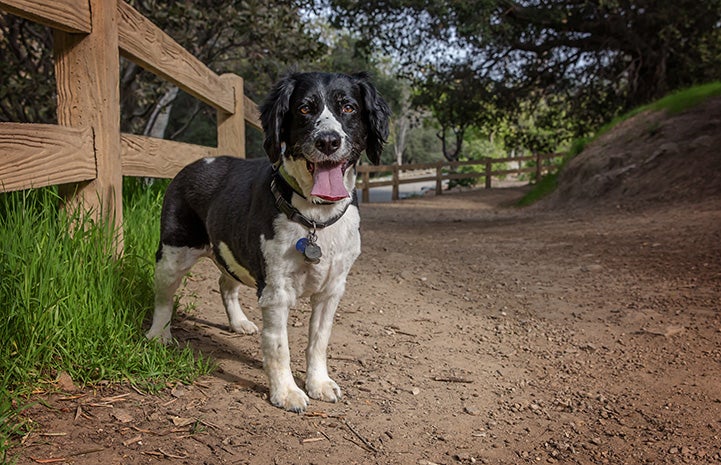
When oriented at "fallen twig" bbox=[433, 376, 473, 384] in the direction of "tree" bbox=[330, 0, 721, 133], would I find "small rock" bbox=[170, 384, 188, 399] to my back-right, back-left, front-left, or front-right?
back-left

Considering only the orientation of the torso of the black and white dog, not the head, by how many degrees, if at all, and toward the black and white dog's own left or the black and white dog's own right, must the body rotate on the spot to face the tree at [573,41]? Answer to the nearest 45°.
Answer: approximately 90° to the black and white dog's own left

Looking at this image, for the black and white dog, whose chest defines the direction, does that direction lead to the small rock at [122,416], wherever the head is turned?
no

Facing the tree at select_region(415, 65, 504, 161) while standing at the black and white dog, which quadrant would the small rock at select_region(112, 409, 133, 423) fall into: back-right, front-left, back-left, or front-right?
back-left

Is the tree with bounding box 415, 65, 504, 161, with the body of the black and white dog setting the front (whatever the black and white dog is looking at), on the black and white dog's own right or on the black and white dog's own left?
on the black and white dog's own left

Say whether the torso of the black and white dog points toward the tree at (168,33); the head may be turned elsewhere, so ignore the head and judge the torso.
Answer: no

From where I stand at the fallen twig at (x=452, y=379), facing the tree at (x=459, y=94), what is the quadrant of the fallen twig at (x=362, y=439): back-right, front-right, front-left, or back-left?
back-left

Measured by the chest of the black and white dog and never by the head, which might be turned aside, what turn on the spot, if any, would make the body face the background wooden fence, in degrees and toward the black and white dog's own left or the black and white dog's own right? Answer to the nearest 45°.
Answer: approximately 135° to the black and white dog's own left

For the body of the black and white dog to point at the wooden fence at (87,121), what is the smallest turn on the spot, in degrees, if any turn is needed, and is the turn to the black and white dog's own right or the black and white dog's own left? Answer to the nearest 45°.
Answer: approximately 180°

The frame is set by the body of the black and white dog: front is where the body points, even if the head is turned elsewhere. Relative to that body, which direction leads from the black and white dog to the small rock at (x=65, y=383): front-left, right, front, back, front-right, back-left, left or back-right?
back-right

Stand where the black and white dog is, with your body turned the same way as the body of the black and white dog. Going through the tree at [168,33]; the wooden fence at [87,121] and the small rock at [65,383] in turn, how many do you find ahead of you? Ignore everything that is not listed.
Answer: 0

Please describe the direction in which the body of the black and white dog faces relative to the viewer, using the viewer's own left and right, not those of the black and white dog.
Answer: facing the viewer and to the right of the viewer
